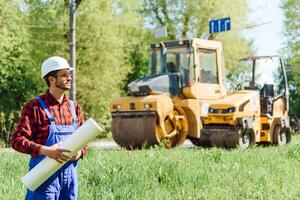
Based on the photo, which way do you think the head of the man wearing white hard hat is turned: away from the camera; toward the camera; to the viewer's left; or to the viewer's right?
to the viewer's right

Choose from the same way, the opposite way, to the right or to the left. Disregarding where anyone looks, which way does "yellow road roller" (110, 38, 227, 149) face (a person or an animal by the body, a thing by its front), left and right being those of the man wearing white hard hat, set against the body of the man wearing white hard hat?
to the right

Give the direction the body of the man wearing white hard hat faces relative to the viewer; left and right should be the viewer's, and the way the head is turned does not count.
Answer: facing the viewer and to the right of the viewer

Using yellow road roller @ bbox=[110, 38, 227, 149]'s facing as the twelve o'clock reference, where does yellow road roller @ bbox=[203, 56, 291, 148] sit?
yellow road roller @ bbox=[203, 56, 291, 148] is roughly at 7 o'clock from yellow road roller @ bbox=[110, 38, 227, 149].

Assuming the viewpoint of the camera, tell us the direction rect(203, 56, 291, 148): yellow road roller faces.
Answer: facing the viewer and to the left of the viewer

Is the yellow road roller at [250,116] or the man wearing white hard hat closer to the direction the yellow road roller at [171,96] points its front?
the man wearing white hard hat

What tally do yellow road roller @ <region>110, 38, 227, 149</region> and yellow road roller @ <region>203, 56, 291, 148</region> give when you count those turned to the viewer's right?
0
